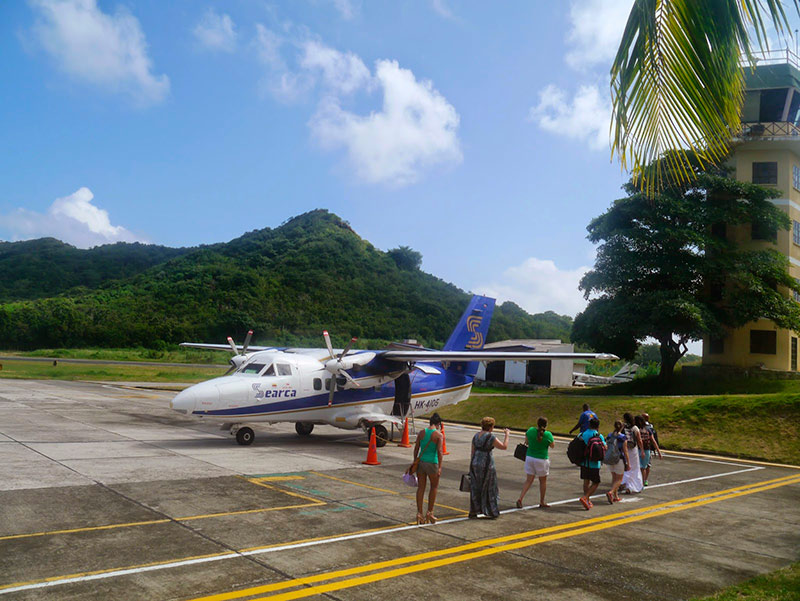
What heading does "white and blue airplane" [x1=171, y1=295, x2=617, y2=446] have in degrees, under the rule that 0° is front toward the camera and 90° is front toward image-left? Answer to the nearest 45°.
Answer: approximately 45°

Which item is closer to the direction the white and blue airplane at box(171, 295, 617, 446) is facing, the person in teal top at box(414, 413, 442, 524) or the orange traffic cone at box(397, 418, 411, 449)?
the person in teal top

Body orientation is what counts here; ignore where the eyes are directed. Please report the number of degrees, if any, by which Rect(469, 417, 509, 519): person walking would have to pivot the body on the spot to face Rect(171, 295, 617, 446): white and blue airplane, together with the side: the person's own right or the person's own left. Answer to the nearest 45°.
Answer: approximately 90° to the person's own left

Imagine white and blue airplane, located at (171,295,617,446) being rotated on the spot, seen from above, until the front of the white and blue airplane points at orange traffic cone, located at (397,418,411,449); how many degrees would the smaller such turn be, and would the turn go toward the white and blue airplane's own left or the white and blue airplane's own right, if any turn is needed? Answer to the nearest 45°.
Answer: approximately 135° to the white and blue airplane's own left

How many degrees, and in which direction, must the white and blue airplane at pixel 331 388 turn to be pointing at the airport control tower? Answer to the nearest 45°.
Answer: approximately 180°

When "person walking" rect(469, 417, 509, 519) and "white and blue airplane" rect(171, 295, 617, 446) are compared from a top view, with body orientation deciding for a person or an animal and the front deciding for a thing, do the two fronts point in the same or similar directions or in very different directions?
very different directions

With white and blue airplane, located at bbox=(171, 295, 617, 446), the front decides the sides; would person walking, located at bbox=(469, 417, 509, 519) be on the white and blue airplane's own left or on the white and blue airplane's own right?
on the white and blue airplane's own left

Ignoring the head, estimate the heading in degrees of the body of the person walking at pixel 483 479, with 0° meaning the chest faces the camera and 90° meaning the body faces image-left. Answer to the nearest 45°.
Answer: approximately 225°

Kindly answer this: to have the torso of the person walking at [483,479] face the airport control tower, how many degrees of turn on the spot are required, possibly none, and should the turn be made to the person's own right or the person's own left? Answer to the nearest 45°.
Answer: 0° — they already face it

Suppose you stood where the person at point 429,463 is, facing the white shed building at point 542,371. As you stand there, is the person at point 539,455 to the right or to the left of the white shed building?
right
